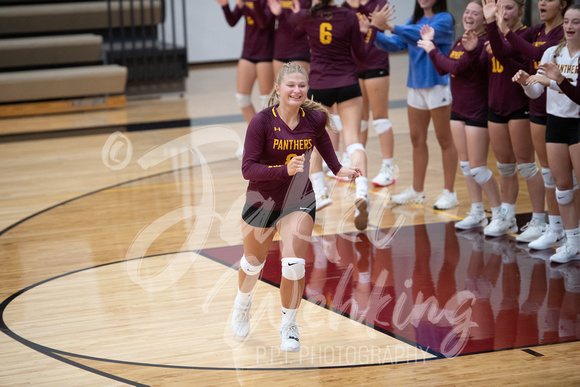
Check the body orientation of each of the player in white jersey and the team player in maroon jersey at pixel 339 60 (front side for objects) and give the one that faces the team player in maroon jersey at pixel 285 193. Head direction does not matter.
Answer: the player in white jersey

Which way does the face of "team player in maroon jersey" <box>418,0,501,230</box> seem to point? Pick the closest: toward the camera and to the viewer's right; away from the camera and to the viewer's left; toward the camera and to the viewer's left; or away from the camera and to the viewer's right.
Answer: toward the camera and to the viewer's left

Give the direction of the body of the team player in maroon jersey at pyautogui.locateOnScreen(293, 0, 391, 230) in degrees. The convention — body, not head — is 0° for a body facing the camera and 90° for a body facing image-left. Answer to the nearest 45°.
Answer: approximately 180°

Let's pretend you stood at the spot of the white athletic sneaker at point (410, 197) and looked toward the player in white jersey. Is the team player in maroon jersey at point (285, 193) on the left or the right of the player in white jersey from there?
right

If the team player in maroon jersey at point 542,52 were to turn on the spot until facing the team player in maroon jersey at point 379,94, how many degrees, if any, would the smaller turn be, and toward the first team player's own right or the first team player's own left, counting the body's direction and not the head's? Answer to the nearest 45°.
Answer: approximately 90° to the first team player's own right

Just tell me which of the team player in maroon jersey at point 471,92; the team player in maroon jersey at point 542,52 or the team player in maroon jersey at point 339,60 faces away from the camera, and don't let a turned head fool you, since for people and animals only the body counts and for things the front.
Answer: the team player in maroon jersey at point 339,60

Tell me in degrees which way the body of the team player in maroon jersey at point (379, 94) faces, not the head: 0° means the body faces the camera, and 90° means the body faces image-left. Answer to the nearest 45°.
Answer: approximately 45°

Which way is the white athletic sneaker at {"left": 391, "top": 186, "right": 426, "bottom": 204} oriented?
to the viewer's left

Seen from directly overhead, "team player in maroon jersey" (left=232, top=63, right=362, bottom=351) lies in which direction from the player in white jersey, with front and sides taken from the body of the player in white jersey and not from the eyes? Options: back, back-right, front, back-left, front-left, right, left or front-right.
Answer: front

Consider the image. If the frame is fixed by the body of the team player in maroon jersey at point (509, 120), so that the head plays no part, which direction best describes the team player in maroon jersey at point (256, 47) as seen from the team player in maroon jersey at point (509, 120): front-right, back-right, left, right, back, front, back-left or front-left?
right

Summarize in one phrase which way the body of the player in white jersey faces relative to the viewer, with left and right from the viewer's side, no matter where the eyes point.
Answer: facing the viewer and to the left of the viewer

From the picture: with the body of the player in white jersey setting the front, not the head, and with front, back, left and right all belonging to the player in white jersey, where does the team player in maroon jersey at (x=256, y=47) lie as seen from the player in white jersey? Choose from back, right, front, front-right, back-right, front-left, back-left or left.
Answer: right
